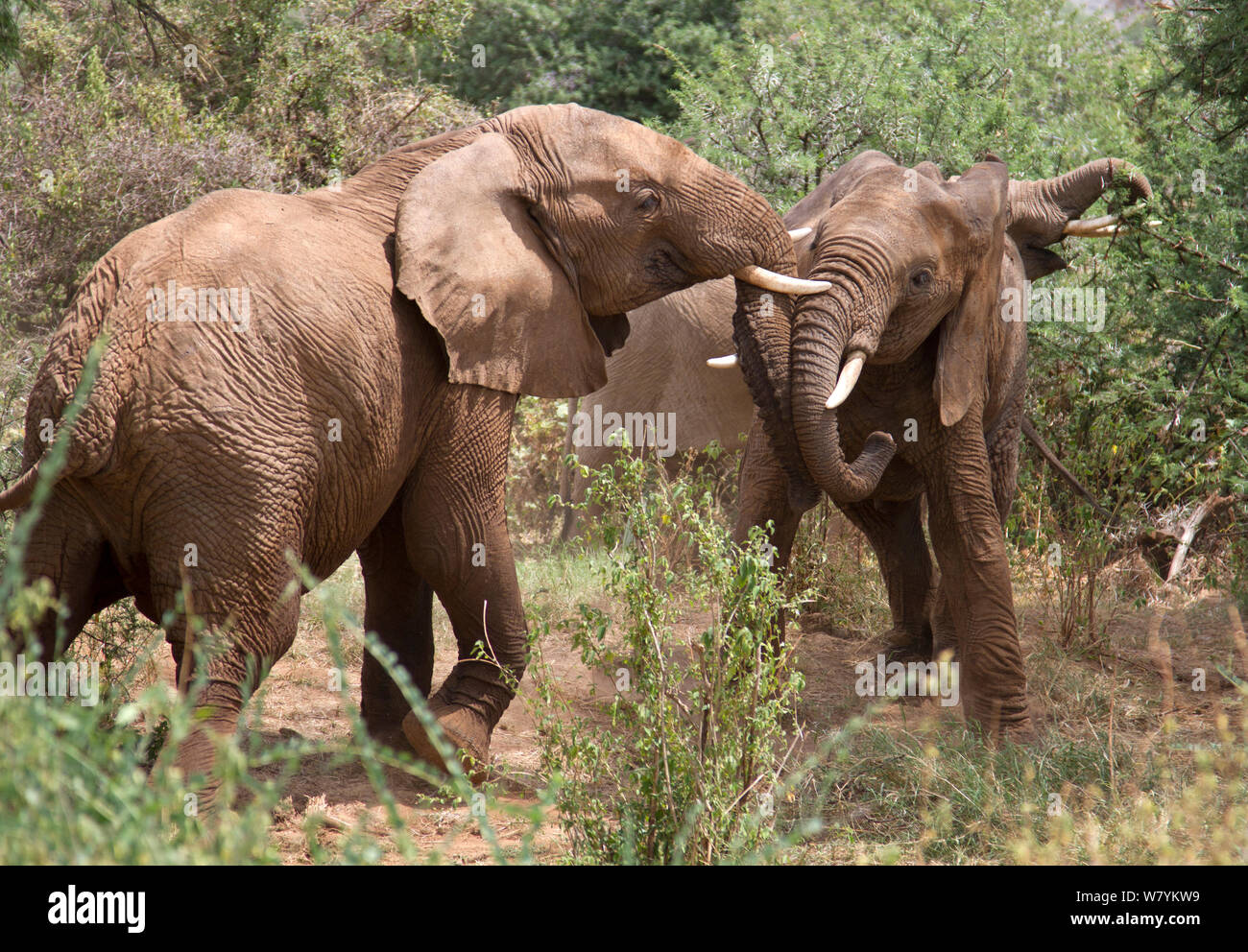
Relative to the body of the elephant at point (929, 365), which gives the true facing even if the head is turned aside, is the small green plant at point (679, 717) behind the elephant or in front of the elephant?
in front

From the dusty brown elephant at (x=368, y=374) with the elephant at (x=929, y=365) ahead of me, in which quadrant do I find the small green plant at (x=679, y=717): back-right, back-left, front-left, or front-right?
front-right

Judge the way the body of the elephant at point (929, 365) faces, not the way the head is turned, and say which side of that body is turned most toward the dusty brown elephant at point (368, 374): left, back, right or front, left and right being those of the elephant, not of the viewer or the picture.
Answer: front

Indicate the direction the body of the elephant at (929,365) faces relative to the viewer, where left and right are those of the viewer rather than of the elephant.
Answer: facing the viewer and to the left of the viewer
